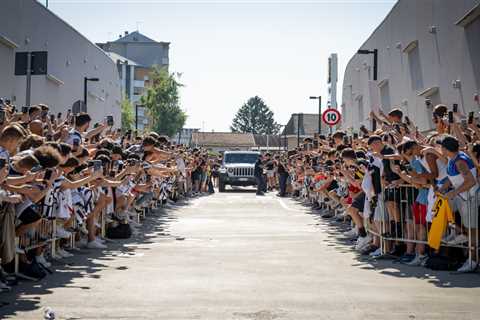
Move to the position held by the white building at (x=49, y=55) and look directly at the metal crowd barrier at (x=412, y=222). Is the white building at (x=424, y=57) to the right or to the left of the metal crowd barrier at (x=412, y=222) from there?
left

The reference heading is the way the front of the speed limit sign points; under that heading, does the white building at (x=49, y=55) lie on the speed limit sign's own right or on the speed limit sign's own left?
on the speed limit sign's own right

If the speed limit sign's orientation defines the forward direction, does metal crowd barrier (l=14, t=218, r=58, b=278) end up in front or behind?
in front

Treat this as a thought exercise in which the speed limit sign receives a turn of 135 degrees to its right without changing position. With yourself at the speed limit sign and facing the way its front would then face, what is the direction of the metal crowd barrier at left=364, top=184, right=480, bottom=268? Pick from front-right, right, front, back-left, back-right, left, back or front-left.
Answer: back-left

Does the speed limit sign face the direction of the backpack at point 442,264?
yes

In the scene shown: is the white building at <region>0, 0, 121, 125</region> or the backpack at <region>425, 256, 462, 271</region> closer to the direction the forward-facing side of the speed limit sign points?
the backpack

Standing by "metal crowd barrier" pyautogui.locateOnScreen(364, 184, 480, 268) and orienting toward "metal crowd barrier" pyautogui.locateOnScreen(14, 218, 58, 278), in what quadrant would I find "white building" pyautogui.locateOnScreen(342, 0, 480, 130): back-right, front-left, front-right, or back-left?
back-right

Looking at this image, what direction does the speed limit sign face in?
toward the camera
